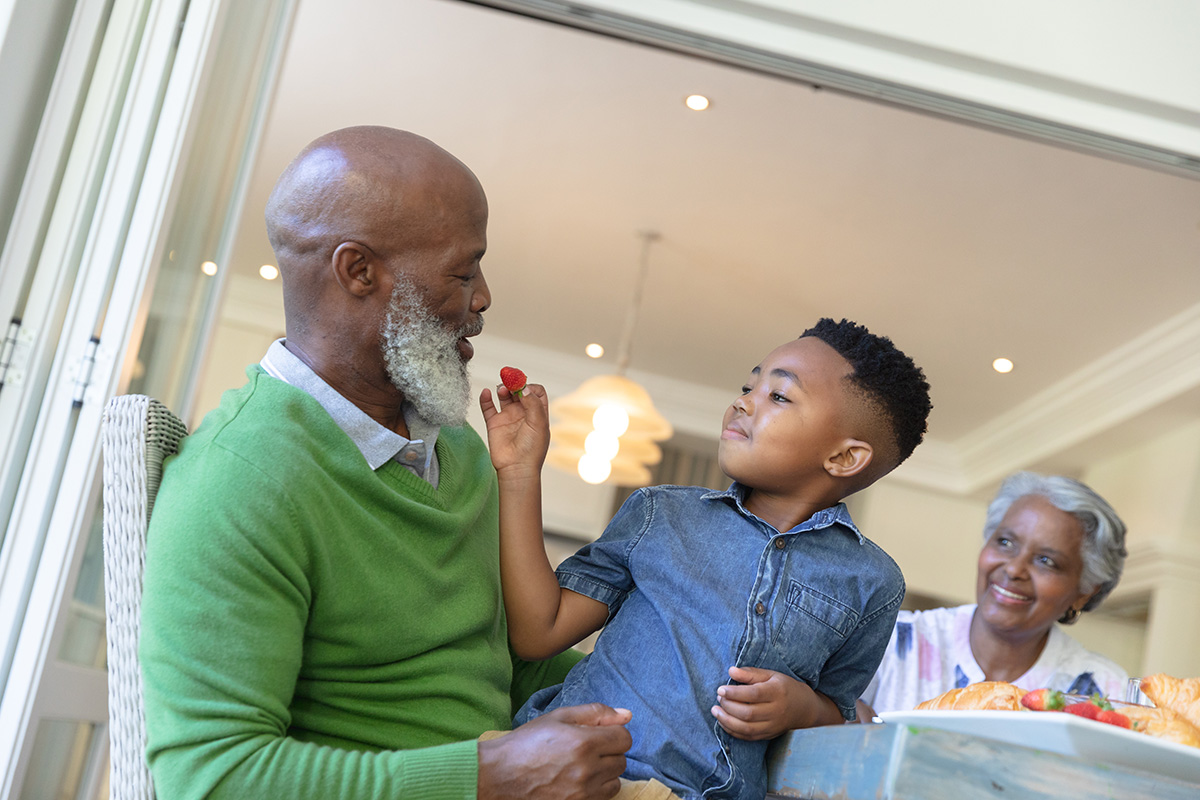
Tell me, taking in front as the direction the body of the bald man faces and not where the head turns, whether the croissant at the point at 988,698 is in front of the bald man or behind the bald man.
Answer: in front

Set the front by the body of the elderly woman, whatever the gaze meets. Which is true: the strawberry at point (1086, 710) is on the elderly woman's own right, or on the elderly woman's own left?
on the elderly woman's own left

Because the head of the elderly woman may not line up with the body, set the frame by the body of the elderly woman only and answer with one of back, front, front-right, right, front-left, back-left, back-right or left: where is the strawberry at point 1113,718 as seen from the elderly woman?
front-left

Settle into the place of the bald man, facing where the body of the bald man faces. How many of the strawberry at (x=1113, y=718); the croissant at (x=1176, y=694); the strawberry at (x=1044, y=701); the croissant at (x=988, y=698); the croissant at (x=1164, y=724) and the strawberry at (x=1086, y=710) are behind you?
0

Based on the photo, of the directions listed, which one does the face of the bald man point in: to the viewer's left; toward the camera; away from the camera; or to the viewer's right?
to the viewer's right

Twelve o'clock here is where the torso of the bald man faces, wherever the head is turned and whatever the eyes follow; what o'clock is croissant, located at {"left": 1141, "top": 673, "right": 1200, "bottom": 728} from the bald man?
The croissant is roughly at 11 o'clock from the bald man.

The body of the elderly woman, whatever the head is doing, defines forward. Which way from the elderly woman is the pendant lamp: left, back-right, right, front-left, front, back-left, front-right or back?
right

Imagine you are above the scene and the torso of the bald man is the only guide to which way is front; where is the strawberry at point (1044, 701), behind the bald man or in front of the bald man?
in front

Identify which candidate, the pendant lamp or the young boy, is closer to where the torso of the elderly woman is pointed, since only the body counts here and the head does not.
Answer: the young boy

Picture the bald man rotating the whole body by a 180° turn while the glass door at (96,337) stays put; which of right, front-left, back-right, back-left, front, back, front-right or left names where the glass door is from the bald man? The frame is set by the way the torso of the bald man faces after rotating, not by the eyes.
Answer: front

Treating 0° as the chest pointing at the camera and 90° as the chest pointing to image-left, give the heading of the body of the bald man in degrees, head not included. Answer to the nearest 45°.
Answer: approximately 315°

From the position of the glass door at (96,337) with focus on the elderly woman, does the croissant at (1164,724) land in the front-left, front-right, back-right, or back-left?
front-right

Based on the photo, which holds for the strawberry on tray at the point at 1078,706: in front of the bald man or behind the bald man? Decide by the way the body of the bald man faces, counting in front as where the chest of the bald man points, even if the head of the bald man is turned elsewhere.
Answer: in front

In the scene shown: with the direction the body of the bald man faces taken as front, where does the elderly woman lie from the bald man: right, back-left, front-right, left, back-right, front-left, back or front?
left

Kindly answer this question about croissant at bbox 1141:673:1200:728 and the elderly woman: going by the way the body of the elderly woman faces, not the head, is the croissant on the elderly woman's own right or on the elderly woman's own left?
on the elderly woman's own left

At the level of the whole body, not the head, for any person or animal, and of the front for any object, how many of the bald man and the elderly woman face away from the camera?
0

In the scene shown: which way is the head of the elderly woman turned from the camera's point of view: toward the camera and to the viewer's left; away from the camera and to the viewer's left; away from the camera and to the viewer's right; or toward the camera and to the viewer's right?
toward the camera and to the viewer's left
